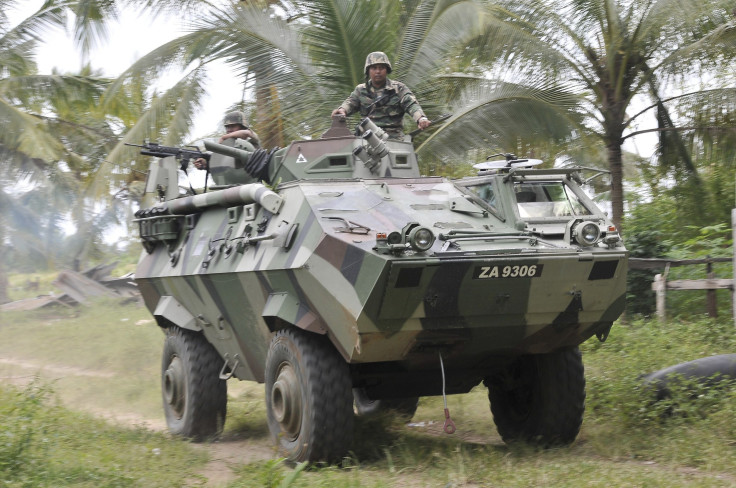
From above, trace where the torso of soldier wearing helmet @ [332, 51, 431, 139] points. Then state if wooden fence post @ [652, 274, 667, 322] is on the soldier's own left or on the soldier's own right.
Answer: on the soldier's own left

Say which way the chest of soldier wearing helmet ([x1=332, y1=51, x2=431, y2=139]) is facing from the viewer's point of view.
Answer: toward the camera

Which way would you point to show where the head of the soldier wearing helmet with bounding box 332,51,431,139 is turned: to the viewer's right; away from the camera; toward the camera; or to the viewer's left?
toward the camera

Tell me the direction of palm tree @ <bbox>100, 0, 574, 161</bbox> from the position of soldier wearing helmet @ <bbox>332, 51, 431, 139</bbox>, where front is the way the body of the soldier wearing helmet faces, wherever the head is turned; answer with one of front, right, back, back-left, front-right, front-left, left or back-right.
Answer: back

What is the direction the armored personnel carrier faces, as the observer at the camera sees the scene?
facing the viewer and to the right of the viewer

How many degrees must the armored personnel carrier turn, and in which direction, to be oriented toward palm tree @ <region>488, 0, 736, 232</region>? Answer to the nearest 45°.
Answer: approximately 90° to its left

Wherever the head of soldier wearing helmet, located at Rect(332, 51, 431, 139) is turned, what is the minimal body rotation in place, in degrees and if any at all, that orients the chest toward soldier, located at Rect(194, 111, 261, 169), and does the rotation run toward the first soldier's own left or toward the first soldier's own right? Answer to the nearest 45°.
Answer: approximately 135° to the first soldier's own right
